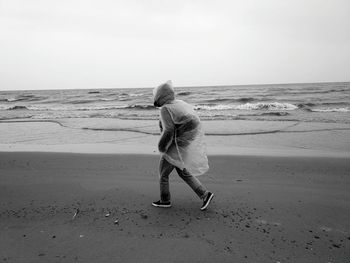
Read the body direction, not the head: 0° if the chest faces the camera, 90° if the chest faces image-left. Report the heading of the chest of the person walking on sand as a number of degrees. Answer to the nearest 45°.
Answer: approximately 90°
